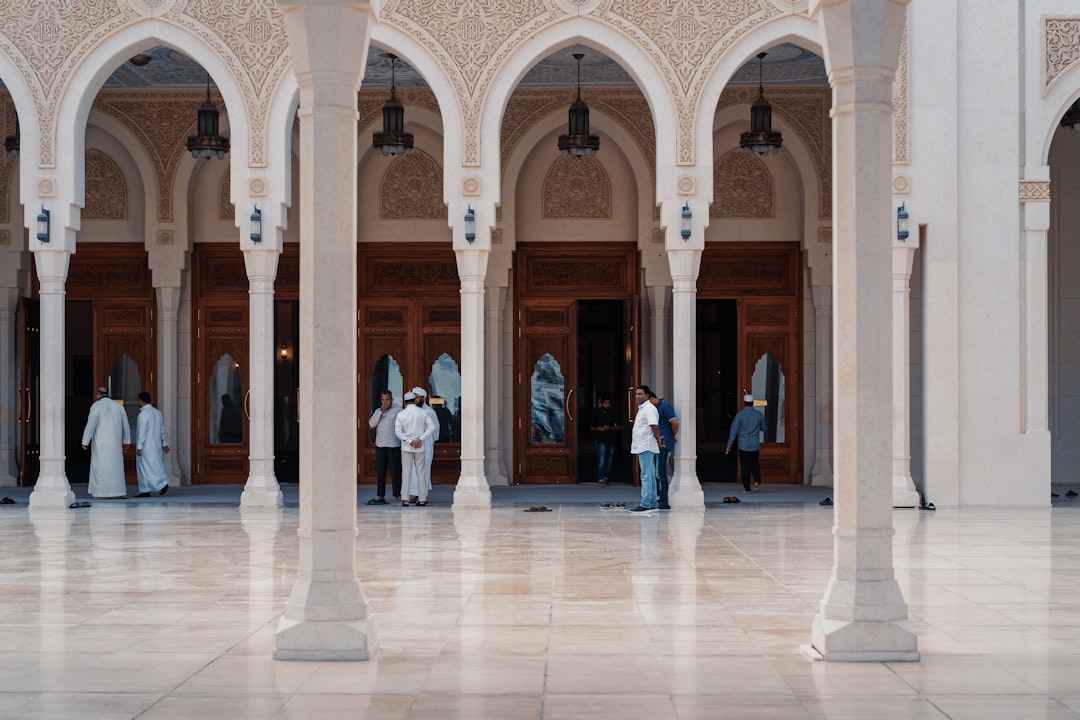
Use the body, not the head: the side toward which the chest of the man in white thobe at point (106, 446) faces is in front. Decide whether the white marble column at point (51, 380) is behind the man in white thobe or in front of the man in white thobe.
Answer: behind

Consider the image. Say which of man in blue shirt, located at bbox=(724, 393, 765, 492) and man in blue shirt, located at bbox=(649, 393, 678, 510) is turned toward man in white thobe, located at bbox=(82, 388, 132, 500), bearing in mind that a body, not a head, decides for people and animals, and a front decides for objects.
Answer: man in blue shirt, located at bbox=(649, 393, 678, 510)

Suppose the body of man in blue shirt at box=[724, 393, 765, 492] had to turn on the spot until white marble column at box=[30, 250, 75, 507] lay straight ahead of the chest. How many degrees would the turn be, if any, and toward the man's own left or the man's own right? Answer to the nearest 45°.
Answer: approximately 135° to the man's own left

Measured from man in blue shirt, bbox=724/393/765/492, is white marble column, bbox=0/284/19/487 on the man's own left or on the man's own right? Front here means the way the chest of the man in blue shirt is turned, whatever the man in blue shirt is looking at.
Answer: on the man's own left

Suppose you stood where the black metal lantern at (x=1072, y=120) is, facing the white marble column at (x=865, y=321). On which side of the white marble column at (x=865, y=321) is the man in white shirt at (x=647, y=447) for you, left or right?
right

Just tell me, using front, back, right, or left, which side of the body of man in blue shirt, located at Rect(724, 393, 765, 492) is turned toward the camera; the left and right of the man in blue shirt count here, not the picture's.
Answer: back

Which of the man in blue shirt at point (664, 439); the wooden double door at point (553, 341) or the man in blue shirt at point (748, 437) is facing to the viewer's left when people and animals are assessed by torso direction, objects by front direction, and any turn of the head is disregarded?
the man in blue shirt at point (664, 439)

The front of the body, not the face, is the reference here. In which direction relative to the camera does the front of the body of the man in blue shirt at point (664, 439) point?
to the viewer's left

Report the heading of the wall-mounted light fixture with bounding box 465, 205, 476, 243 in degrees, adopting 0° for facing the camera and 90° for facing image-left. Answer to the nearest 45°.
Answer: approximately 0°

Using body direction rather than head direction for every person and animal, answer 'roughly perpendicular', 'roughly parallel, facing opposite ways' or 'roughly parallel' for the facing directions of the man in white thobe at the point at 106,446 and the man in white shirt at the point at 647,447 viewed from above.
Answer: roughly perpendicular
